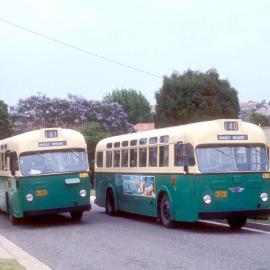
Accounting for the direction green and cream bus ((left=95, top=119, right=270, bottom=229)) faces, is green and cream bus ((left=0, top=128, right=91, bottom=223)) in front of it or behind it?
behind

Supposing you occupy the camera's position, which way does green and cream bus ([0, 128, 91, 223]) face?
facing the viewer and to the right of the viewer

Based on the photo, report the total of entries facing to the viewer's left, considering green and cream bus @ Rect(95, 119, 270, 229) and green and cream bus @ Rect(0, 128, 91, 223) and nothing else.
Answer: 0
